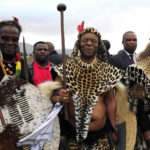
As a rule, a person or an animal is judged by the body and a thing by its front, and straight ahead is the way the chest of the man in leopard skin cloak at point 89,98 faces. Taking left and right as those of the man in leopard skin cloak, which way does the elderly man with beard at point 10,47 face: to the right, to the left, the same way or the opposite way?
the same way

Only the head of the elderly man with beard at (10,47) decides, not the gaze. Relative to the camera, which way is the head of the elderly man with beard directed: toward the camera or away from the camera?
toward the camera

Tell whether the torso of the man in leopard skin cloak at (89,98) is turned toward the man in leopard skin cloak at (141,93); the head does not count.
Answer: no

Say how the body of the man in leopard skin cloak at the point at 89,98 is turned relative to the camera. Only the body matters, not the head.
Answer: toward the camera

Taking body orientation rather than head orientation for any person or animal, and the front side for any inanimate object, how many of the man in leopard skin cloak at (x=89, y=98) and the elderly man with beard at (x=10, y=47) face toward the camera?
2

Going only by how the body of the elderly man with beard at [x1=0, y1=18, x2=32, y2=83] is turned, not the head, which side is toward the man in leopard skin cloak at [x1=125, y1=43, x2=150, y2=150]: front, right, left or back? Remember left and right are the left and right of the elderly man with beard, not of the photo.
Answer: left

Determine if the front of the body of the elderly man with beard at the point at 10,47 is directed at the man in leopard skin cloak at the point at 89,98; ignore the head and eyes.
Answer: no

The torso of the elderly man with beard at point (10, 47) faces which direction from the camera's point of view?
toward the camera

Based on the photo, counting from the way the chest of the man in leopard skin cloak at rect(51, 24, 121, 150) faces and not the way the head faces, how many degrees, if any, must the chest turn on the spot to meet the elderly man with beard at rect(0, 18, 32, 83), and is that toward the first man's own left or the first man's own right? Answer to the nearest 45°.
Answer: approximately 90° to the first man's own right

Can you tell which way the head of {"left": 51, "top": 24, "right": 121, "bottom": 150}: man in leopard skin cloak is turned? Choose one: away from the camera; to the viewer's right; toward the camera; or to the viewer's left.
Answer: toward the camera
